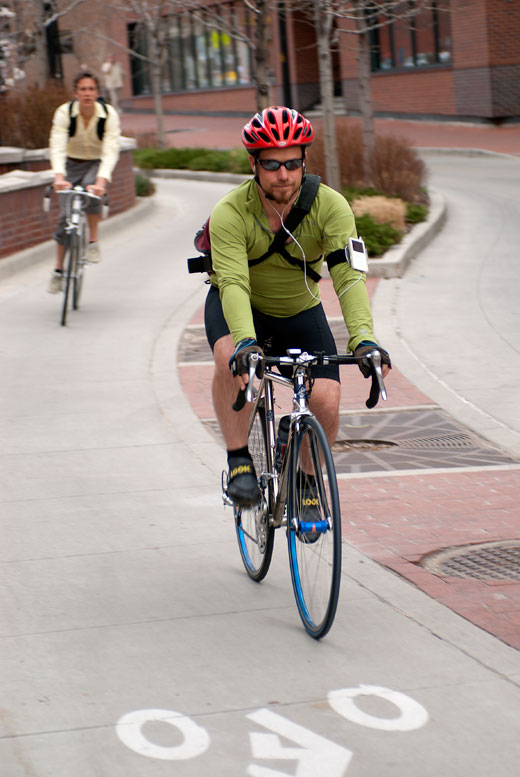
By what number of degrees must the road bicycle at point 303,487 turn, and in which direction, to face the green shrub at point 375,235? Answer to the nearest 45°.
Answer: approximately 180°

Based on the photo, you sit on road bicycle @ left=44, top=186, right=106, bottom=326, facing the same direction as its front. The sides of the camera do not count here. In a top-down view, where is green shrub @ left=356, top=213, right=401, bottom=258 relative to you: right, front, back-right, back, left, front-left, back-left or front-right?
back-left

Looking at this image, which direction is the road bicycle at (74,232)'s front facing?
toward the camera

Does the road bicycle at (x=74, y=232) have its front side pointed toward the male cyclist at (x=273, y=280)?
yes

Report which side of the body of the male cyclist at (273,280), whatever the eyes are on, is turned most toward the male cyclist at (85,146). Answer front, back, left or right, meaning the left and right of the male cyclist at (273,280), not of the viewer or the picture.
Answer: back

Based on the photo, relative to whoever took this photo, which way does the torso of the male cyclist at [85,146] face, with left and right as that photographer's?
facing the viewer

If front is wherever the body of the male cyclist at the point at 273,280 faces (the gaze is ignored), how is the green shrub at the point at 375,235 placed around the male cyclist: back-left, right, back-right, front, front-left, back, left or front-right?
back

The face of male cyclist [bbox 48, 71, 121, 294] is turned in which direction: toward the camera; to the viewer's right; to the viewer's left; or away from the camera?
toward the camera

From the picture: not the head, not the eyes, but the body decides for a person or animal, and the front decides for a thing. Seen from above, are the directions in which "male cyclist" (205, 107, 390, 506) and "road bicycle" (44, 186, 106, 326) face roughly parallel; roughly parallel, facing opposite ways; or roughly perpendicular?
roughly parallel

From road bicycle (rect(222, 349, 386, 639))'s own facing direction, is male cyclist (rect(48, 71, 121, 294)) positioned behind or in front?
behind

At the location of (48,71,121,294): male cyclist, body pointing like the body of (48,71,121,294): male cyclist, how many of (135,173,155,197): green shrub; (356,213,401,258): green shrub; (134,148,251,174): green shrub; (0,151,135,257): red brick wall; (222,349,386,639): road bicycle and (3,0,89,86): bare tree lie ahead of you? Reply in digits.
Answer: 1

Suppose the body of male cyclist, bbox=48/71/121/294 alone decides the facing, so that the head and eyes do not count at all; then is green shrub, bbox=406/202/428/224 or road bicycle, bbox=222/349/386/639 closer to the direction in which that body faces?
the road bicycle

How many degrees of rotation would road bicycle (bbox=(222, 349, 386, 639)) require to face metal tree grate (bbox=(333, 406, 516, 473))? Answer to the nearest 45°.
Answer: approximately 180°

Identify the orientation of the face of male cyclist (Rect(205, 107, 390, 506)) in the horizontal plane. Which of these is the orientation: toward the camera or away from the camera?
toward the camera

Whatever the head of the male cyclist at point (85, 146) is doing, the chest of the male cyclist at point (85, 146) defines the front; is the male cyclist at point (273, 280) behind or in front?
in front
